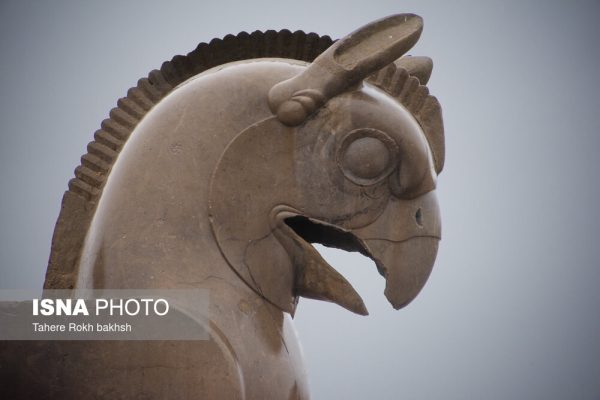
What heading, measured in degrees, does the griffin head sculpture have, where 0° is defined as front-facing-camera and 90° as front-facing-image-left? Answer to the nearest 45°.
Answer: approximately 270°
